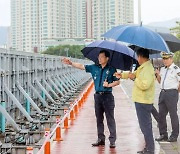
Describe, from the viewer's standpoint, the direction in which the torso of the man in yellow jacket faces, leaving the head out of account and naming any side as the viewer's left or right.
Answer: facing to the left of the viewer

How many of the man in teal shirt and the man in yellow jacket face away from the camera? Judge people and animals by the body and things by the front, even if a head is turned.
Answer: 0

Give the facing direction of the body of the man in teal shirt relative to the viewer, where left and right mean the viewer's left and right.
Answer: facing the viewer and to the left of the viewer

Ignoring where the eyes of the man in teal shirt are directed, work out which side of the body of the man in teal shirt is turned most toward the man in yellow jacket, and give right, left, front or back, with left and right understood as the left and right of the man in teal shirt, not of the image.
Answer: left
